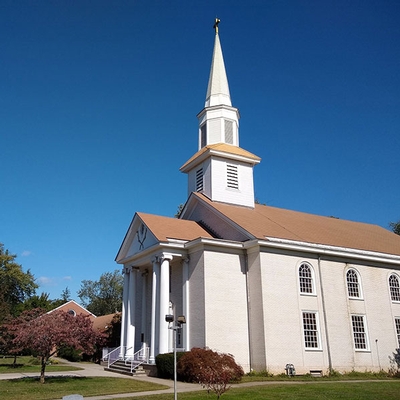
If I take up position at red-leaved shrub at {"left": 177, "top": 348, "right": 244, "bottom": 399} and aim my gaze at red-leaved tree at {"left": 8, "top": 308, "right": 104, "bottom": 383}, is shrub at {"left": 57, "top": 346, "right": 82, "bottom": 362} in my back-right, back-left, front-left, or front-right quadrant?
front-right

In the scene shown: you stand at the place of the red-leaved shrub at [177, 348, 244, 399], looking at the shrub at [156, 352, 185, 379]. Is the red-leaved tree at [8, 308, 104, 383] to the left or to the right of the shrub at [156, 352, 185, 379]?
left

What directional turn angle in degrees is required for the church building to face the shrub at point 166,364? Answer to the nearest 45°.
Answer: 0° — it already faces it

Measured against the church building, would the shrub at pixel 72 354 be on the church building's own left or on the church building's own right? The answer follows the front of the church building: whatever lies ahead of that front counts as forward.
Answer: on the church building's own right

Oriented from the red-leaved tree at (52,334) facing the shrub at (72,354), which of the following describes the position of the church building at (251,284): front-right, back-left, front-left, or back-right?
front-right

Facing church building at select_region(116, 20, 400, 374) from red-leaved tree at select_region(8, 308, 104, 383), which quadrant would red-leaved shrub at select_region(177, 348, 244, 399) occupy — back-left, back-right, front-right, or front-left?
front-right

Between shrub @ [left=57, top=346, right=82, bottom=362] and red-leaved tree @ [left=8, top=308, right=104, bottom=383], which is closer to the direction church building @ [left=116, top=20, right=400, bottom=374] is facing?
the red-leaved tree

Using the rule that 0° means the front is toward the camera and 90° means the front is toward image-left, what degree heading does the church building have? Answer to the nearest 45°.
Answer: approximately 45°

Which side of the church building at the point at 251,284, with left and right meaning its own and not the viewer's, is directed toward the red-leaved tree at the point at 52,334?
front
